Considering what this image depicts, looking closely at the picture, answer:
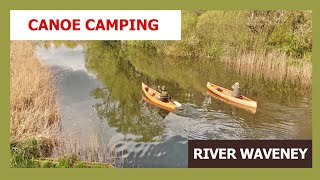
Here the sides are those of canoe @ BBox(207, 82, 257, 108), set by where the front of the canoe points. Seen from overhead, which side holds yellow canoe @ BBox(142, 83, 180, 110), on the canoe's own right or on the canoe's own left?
on the canoe's own left

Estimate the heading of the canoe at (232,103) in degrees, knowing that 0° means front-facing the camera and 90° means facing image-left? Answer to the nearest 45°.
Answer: approximately 135°

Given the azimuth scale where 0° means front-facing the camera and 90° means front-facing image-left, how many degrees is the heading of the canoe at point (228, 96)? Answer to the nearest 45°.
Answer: approximately 135°
